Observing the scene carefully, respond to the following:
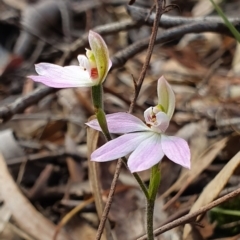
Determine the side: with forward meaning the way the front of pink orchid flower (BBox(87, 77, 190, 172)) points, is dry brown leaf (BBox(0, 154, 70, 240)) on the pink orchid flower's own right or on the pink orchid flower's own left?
on the pink orchid flower's own right

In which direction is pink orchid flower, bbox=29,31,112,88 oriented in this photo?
to the viewer's left

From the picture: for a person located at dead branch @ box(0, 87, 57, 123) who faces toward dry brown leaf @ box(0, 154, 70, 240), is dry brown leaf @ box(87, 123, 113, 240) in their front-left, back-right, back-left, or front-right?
front-left

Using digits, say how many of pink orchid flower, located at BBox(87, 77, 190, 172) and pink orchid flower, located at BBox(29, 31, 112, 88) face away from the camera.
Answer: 0

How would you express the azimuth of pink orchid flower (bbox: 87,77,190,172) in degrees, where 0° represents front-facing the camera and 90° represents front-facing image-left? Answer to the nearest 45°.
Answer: approximately 45°
